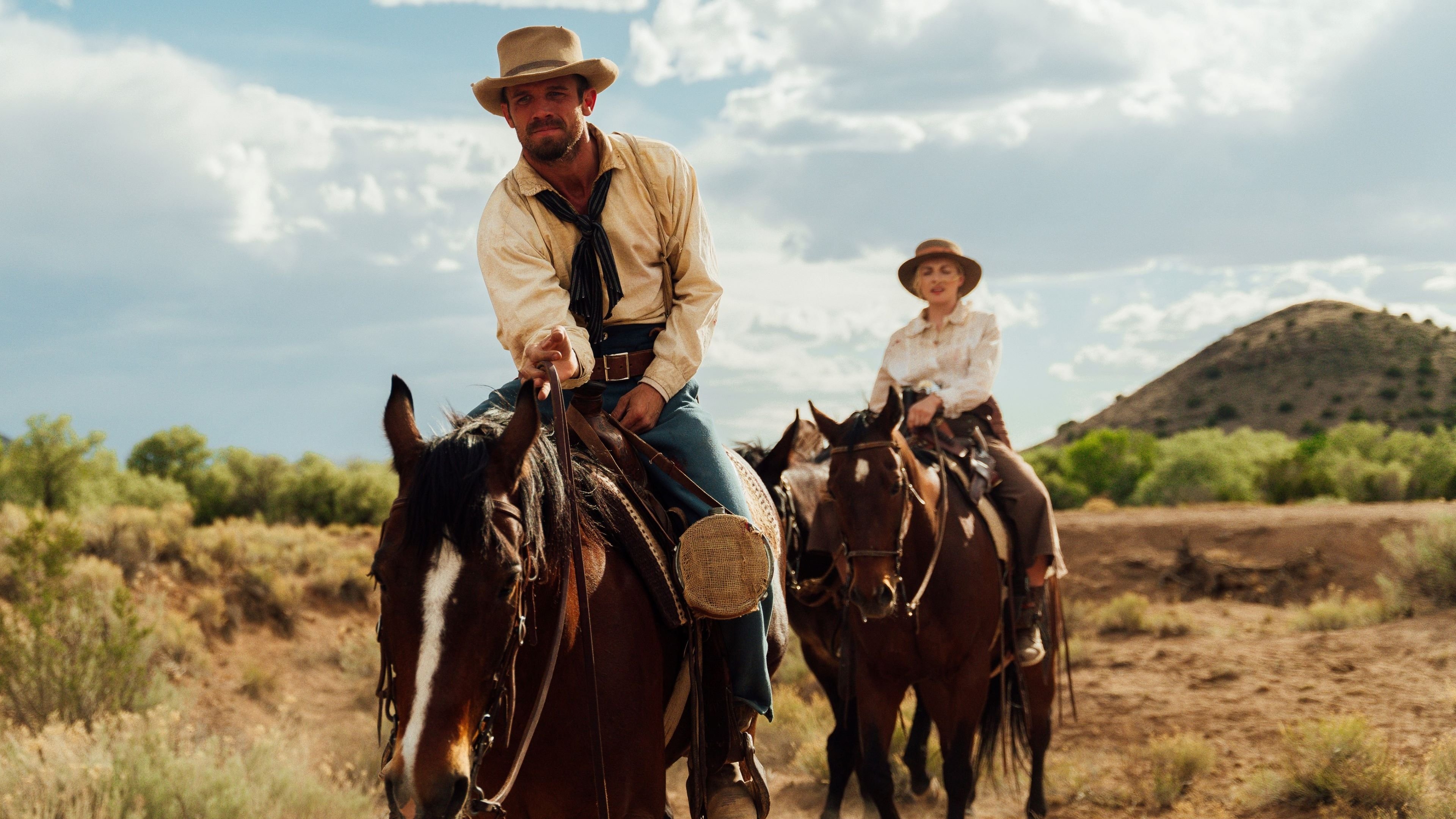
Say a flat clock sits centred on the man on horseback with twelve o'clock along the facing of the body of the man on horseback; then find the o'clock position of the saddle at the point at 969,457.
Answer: The saddle is roughly at 7 o'clock from the man on horseback.

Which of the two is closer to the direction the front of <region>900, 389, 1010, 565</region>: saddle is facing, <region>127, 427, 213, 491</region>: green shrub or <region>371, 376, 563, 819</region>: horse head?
the horse head

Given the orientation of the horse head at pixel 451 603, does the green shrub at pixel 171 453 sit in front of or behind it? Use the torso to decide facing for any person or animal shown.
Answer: behind

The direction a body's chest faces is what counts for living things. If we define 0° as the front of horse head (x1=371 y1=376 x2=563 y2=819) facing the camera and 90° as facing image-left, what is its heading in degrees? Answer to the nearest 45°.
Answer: approximately 0°

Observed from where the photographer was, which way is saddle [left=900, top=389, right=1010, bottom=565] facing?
facing the viewer and to the left of the viewer

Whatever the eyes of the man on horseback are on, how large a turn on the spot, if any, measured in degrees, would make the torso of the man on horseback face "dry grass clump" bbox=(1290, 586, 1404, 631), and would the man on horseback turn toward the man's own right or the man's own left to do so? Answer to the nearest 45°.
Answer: approximately 135° to the man's own left

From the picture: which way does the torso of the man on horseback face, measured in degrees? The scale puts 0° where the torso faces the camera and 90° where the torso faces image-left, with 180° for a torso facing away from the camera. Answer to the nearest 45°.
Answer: approximately 0°
